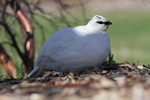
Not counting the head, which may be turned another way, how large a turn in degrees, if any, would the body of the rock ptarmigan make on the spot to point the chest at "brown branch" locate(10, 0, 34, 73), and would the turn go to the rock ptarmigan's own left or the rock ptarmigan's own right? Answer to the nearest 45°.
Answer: approximately 135° to the rock ptarmigan's own left

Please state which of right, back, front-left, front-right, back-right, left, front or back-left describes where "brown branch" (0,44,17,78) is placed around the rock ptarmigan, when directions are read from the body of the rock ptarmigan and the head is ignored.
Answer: back-left

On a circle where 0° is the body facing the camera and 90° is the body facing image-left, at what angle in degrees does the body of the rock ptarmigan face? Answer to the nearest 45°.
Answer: approximately 270°
